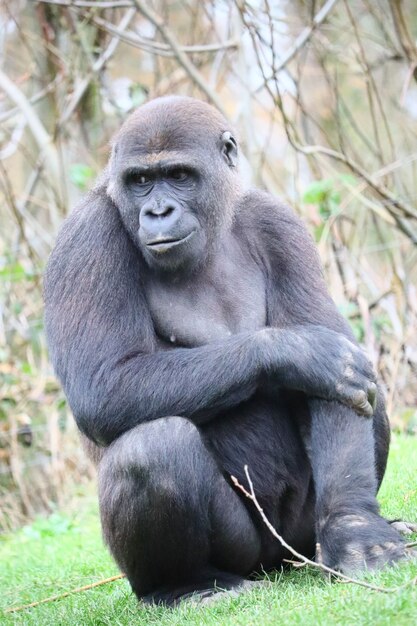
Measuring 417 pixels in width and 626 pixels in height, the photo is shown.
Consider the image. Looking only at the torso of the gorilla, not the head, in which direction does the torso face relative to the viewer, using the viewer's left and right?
facing the viewer

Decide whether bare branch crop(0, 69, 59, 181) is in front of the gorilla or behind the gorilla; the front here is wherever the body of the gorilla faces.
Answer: behind

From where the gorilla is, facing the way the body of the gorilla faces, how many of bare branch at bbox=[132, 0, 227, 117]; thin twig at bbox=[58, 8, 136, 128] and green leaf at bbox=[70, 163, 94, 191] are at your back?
3

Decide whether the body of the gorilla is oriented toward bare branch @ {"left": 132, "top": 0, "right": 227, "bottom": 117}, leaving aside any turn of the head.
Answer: no

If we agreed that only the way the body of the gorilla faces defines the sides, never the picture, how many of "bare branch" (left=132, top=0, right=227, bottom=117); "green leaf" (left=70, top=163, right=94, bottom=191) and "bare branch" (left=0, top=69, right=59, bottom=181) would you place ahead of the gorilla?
0

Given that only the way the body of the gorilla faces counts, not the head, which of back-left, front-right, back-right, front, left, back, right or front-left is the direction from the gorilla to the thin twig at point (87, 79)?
back

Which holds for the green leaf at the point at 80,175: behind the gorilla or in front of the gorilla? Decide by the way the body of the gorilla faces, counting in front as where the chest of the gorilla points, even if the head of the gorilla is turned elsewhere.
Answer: behind
